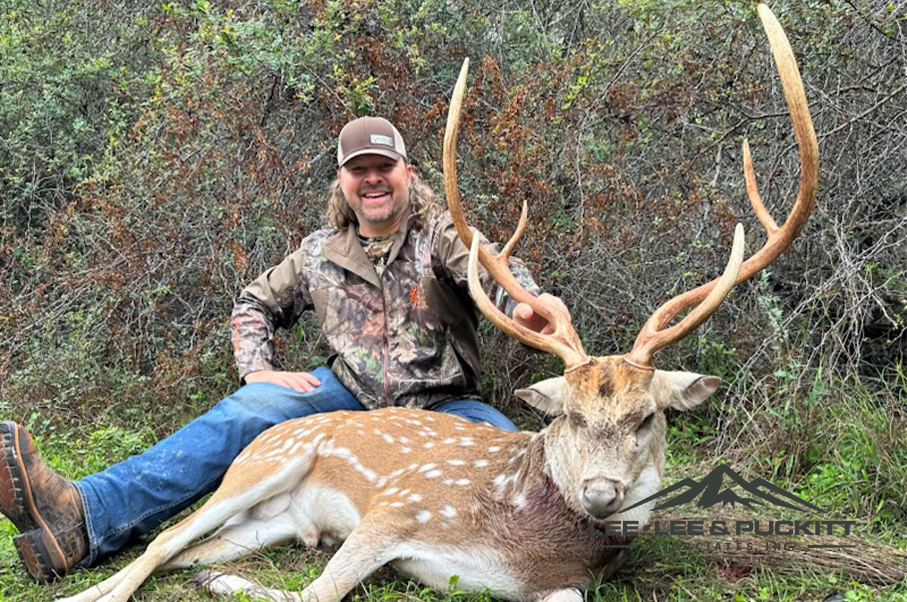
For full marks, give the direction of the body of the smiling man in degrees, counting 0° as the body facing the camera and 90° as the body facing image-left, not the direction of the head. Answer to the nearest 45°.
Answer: approximately 0°
